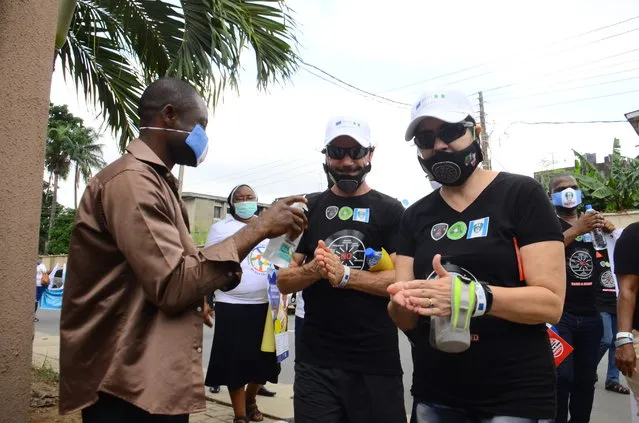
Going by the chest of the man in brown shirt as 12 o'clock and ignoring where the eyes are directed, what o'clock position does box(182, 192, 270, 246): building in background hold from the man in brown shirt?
The building in background is roughly at 9 o'clock from the man in brown shirt.

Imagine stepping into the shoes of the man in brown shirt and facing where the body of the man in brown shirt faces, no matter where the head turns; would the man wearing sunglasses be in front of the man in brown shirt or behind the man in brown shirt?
in front

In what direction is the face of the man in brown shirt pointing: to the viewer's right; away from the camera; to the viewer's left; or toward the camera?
to the viewer's right

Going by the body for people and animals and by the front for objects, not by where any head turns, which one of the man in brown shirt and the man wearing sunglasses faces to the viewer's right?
the man in brown shirt

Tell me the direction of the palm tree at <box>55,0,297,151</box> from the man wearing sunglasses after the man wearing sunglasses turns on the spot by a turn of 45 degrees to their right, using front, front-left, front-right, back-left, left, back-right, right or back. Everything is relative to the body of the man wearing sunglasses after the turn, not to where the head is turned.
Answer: right

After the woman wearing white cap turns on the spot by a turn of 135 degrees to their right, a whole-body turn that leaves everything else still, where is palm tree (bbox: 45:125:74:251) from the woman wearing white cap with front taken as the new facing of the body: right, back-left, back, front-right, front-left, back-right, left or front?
front-left

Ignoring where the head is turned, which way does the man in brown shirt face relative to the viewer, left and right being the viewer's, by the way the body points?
facing to the right of the viewer
